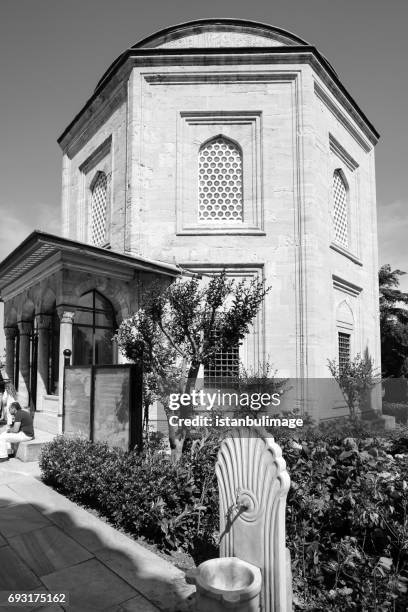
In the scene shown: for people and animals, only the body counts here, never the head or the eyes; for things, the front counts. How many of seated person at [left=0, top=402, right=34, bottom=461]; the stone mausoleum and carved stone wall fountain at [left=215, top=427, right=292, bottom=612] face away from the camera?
0

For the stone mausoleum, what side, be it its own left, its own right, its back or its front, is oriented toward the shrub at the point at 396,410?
back

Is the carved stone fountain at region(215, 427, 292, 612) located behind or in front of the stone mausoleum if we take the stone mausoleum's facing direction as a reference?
in front

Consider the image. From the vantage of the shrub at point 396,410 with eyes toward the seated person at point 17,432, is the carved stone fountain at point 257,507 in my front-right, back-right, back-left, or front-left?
front-left

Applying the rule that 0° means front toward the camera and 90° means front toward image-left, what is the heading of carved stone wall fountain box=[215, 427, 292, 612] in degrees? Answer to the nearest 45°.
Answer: approximately 45°

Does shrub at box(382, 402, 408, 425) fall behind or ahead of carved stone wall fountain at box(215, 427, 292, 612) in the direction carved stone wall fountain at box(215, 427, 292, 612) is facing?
behind

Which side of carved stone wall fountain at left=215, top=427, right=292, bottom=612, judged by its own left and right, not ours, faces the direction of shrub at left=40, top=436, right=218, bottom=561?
right
